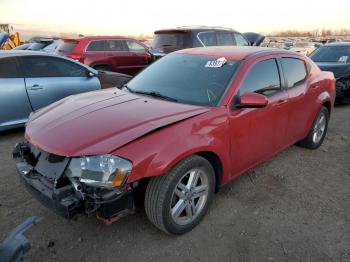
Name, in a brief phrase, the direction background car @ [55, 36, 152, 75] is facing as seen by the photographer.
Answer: facing away from the viewer and to the right of the viewer

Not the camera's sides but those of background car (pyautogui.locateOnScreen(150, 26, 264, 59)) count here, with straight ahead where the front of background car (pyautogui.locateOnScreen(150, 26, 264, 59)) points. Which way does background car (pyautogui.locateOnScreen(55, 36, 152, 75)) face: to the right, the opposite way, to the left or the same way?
the same way

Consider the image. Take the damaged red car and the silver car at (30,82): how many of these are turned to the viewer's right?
1

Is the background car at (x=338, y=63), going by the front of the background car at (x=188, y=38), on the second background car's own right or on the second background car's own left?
on the second background car's own right

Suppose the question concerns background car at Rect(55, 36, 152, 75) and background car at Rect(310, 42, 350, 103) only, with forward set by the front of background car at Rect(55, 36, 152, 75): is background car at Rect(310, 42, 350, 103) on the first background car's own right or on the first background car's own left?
on the first background car's own right

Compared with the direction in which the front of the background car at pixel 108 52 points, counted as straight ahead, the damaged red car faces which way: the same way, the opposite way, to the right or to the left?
the opposite way

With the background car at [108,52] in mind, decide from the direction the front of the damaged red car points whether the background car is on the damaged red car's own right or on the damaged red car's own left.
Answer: on the damaged red car's own right

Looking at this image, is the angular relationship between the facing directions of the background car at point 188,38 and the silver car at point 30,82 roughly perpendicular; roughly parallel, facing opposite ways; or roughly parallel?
roughly parallel

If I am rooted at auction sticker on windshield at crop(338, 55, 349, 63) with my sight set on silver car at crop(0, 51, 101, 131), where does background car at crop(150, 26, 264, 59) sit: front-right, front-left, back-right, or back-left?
front-right

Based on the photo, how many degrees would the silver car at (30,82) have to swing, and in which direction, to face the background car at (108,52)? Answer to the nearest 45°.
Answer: approximately 45° to its left

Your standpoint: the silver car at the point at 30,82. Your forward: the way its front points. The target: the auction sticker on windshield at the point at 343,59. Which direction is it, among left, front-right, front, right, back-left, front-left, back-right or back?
front

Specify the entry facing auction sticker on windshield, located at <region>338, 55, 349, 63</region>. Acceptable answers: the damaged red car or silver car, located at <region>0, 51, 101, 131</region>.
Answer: the silver car

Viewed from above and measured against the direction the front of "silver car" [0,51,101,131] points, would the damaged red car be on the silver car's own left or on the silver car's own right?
on the silver car's own right

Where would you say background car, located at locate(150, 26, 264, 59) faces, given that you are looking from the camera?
facing away from the viewer and to the right of the viewer

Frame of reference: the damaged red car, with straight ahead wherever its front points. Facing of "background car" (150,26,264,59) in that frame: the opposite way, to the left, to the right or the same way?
the opposite way

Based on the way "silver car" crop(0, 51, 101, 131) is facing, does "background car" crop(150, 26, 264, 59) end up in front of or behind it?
in front

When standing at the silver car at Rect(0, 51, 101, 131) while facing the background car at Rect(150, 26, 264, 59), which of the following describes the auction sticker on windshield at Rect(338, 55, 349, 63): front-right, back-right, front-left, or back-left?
front-right

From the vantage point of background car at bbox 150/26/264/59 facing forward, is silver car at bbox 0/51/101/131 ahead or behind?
behind

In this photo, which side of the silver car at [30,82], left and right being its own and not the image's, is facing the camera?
right
